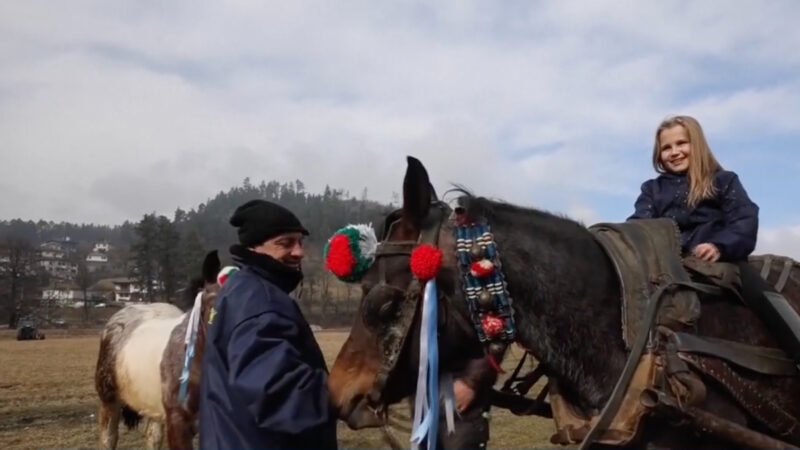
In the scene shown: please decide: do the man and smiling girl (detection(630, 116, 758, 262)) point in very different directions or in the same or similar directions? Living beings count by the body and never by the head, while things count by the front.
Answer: very different directions

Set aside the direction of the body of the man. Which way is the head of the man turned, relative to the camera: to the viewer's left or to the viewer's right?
to the viewer's right

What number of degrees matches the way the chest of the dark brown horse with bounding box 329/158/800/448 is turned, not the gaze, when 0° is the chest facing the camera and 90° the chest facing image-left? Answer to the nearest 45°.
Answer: approximately 45°

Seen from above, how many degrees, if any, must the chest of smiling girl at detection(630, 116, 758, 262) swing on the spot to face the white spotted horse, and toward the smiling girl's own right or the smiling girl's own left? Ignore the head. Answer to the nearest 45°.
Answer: approximately 90° to the smiling girl's own right

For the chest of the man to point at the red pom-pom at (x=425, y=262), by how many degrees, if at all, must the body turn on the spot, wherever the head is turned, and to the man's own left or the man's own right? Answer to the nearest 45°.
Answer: approximately 45° to the man's own right

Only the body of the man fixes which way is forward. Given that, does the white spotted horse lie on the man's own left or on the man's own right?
on the man's own left

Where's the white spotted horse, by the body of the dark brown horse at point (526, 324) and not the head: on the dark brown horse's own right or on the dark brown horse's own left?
on the dark brown horse's own right

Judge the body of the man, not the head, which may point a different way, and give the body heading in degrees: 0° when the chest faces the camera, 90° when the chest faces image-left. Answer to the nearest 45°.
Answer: approximately 270°

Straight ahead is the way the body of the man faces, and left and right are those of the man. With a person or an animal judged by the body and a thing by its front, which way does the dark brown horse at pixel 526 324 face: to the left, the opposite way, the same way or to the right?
the opposite way

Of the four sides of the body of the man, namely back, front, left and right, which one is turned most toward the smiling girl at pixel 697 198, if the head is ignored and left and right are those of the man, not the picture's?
front

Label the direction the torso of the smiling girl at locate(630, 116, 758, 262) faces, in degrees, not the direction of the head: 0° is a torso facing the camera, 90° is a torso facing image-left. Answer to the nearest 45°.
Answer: approximately 45°
